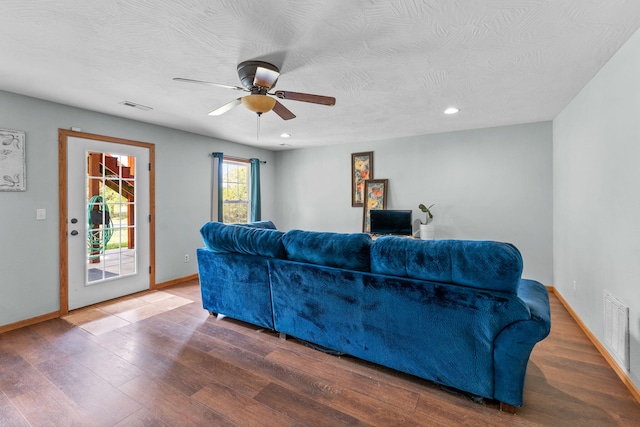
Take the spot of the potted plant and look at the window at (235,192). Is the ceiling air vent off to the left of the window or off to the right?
left

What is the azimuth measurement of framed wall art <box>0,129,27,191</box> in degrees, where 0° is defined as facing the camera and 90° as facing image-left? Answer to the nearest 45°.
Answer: approximately 0°

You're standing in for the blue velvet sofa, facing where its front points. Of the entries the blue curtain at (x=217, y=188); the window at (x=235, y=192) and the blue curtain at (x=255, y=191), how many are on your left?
3

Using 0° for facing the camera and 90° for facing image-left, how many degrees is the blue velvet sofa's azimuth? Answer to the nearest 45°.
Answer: approximately 225°

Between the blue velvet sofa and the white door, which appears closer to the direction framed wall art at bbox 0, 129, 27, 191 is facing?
the blue velvet sofa

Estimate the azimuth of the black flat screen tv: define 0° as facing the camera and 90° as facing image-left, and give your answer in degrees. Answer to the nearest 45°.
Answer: approximately 0°

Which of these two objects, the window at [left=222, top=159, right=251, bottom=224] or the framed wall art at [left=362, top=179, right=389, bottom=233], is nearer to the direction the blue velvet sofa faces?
the framed wall art

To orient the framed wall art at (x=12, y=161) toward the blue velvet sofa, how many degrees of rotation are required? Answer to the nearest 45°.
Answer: approximately 45° to its left
